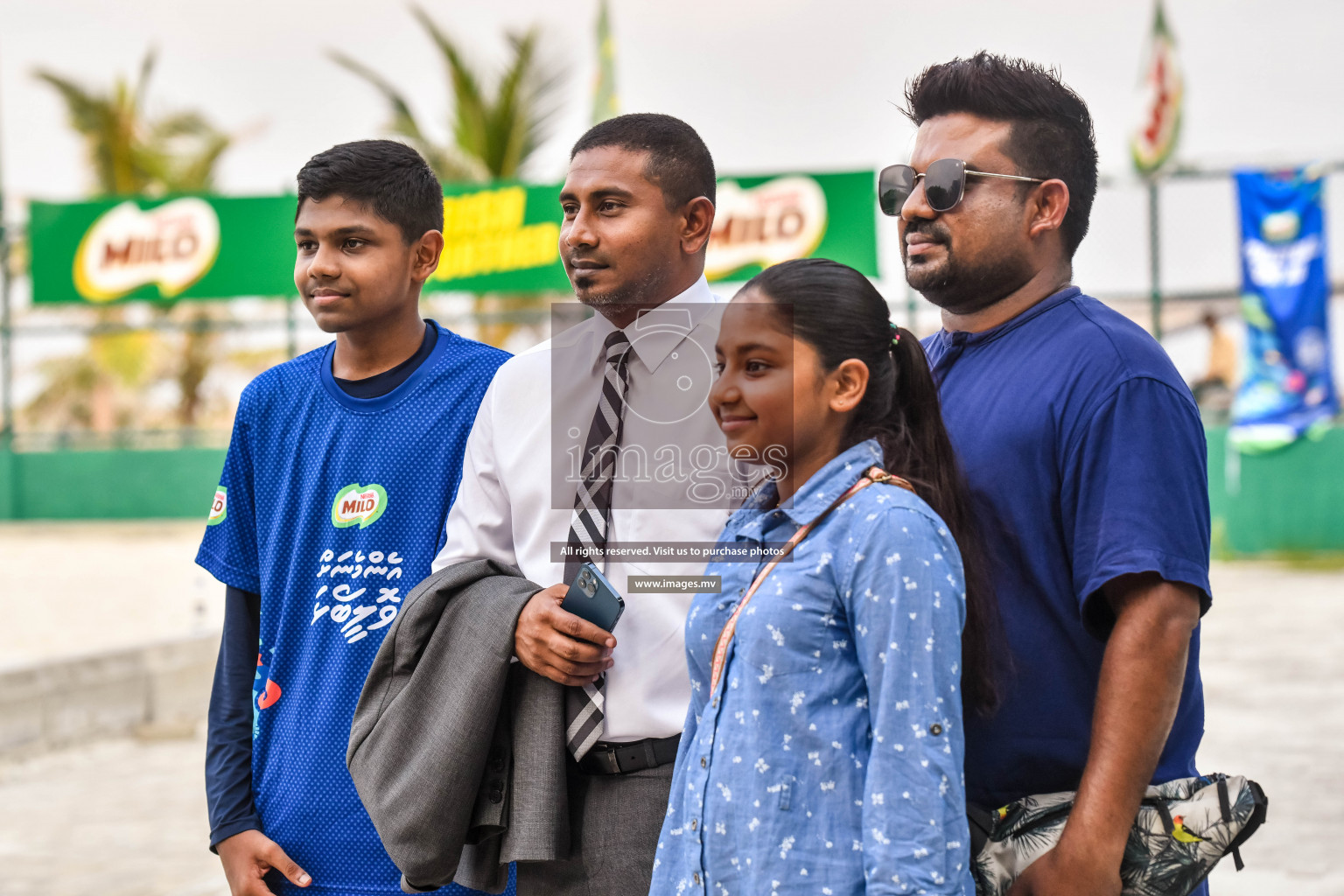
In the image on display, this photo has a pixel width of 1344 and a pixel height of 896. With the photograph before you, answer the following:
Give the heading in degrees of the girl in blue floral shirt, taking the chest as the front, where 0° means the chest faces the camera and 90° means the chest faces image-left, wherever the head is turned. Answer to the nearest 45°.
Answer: approximately 45°

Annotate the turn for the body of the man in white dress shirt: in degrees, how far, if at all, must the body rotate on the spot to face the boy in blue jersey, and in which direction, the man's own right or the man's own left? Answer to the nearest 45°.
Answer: approximately 90° to the man's own right

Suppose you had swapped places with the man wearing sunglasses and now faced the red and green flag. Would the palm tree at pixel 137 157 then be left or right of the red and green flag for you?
left

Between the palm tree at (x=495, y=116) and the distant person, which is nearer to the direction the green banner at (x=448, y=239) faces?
the distant person

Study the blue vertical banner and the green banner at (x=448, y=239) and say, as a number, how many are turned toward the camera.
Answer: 2

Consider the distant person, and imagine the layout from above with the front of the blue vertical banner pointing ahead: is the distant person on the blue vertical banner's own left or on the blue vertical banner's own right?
on the blue vertical banner's own right

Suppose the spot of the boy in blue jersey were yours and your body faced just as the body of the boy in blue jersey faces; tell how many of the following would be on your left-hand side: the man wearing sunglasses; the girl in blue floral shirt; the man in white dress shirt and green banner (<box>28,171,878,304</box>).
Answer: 3

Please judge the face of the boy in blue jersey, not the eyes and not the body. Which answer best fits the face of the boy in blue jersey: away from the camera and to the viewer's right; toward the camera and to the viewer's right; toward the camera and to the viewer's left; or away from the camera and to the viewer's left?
toward the camera and to the viewer's left

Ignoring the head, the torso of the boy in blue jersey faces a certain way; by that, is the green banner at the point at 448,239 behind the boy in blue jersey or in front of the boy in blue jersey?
behind

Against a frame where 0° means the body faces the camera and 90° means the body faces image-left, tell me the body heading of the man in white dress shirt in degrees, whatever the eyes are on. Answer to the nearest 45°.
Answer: approximately 45°

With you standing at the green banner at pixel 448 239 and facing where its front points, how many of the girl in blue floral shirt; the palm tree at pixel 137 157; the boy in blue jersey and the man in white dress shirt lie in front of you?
3

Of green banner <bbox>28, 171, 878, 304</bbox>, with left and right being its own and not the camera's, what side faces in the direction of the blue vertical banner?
left

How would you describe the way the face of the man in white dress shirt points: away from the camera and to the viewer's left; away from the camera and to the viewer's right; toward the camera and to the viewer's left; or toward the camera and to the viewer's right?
toward the camera and to the viewer's left

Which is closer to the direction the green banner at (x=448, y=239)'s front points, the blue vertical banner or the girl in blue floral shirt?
the girl in blue floral shirt
